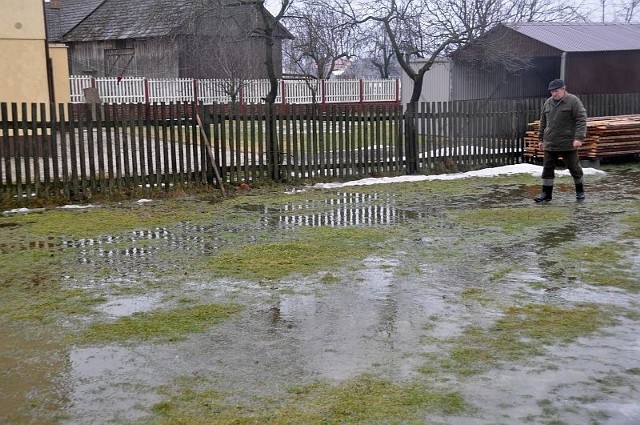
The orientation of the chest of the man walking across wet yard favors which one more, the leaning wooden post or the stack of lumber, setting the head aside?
the leaning wooden post

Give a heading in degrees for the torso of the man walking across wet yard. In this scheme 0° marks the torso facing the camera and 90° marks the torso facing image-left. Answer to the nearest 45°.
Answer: approximately 45°

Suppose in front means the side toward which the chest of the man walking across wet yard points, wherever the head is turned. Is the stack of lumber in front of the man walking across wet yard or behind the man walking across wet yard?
behind

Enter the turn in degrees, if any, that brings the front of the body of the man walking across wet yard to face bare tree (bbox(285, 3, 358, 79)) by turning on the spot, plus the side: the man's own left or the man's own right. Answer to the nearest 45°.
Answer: approximately 90° to the man's own right

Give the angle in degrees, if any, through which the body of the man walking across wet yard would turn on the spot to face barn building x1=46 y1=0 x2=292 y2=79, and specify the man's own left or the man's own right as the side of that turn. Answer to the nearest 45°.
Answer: approximately 90° to the man's own right

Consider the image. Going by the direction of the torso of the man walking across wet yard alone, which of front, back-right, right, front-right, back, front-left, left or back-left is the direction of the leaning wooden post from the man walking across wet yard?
front-right

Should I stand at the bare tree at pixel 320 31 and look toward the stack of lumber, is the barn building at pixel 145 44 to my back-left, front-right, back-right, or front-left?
back-right

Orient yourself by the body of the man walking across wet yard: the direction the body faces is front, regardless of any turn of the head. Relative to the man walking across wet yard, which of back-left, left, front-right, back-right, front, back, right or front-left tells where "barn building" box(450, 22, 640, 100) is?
back-right
